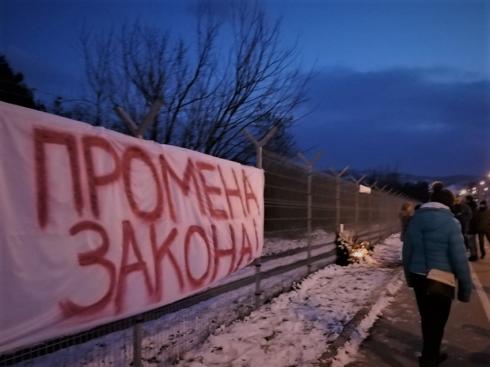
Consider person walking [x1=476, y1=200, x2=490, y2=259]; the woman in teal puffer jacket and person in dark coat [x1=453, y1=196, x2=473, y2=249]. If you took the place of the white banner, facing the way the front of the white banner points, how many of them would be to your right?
0

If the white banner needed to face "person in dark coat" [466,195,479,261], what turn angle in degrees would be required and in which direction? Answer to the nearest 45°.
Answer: approximately 90° to its left

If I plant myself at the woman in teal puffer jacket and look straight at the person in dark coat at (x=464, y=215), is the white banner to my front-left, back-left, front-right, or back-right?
back-left

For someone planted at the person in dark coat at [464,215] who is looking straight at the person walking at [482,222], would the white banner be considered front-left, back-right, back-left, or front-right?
back-right

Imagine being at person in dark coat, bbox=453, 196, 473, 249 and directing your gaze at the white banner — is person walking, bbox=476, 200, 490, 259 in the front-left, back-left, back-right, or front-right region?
back-left

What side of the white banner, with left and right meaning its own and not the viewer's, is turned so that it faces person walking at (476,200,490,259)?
left

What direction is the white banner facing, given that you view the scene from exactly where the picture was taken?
facing the viewer and to the right of the viewer

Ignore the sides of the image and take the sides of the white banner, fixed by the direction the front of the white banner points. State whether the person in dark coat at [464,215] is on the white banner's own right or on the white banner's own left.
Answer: on the white banner's own left

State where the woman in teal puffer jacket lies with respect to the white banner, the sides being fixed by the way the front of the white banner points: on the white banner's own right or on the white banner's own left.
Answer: on the white banner's own left

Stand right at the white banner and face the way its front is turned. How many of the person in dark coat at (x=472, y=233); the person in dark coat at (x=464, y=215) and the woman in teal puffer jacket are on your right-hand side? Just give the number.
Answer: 0

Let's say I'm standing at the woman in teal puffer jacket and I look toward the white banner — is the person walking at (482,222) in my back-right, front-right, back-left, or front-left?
back-right

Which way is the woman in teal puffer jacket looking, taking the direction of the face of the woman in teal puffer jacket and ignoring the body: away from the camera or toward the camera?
away from the camera
